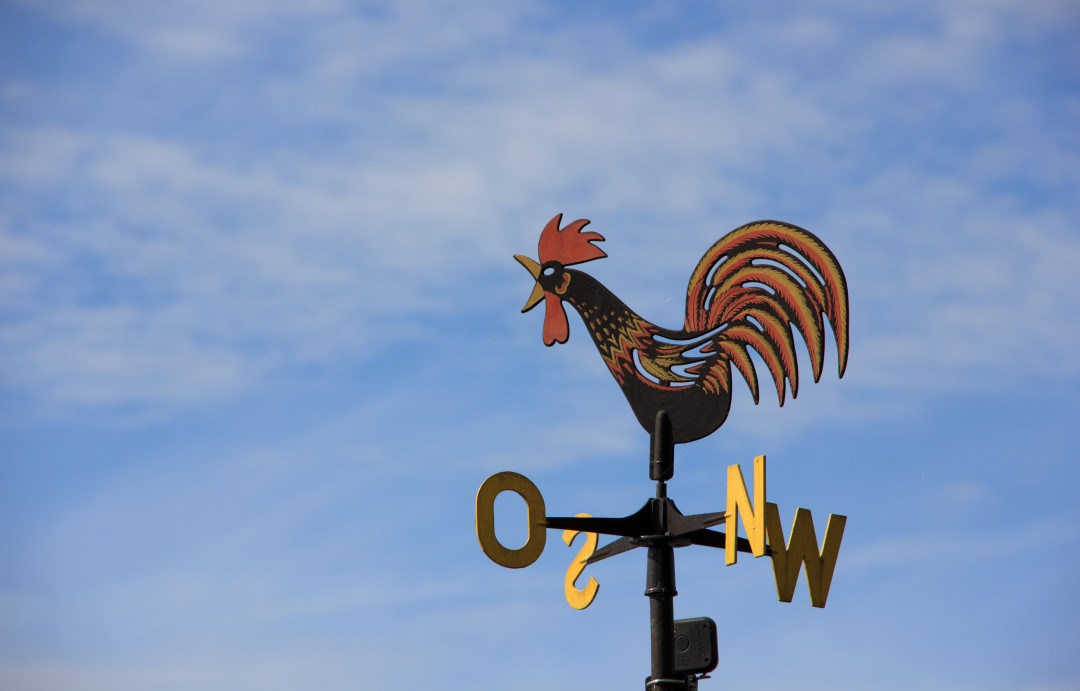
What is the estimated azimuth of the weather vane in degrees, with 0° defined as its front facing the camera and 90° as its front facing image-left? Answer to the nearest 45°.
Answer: approximately 90°
